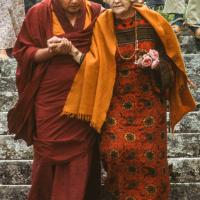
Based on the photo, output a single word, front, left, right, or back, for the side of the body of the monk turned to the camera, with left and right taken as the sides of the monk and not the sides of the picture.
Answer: front

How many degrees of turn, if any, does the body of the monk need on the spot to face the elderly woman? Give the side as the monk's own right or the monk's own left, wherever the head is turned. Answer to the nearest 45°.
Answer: approximately 90° to the monk's own left
